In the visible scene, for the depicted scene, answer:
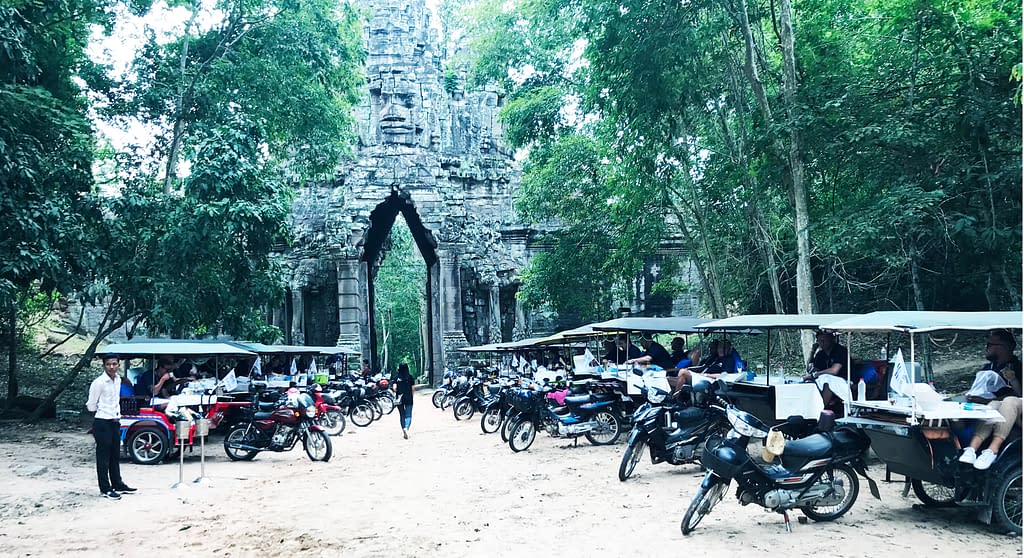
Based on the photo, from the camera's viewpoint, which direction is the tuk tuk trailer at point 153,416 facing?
to the viewer's right

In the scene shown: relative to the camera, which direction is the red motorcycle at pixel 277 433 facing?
to the viewer's right

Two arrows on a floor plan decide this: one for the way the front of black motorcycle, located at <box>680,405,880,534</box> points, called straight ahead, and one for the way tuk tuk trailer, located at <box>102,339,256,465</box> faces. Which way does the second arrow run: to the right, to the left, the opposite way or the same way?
the opposite way

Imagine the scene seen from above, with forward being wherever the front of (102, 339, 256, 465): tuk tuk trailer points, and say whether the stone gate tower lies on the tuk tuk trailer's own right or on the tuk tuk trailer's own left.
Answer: on the tuk tuk trailer's own left

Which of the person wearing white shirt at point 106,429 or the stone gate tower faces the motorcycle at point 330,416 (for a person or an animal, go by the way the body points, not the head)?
the stone gate tower

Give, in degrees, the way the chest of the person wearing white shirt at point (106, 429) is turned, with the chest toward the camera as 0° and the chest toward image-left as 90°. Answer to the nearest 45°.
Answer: approximately 315°

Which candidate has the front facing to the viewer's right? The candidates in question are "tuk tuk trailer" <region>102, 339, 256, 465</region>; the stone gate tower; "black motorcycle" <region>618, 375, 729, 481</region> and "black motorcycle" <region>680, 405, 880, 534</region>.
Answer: the tuk tuk trailer

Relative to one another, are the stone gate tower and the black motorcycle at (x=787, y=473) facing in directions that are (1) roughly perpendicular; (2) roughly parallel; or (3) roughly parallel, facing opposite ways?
roughly perpendicular
